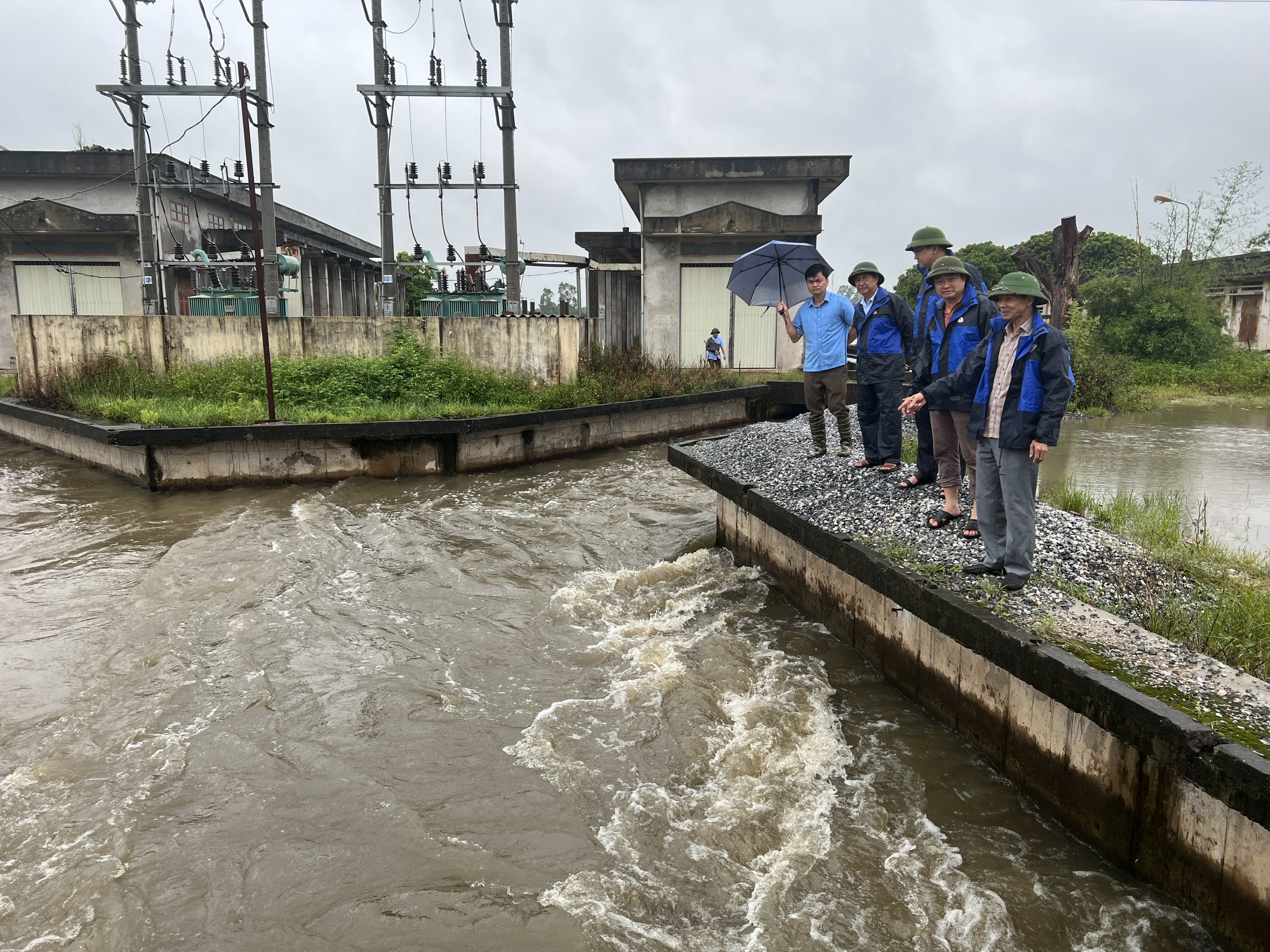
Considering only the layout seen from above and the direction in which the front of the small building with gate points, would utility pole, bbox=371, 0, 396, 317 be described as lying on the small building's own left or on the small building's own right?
on the small building's own right

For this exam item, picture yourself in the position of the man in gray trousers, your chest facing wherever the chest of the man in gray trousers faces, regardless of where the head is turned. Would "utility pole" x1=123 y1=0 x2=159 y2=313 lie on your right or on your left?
on your right

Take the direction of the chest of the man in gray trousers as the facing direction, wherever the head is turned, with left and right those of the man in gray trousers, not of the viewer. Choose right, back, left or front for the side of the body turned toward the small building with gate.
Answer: right

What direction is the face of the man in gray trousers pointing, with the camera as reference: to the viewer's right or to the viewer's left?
to the viewer's left

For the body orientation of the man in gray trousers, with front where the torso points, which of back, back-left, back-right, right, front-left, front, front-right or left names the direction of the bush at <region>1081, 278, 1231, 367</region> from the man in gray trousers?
back-right

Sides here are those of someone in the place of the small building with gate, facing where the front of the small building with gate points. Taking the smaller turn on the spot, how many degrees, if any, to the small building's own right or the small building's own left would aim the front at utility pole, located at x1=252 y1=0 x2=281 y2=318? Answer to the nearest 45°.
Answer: approximately 45° to the small building's own right

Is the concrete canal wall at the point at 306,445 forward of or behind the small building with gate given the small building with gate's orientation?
forward

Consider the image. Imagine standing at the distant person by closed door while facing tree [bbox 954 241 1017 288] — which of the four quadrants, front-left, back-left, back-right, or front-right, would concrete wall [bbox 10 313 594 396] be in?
back-left

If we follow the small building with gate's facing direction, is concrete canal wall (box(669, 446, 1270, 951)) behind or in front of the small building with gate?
in front

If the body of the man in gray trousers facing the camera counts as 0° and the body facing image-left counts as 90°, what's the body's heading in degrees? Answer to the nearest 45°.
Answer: approximately 45°

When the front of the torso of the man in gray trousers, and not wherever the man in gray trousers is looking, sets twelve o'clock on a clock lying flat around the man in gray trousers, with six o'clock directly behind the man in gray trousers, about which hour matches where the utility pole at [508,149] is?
The utility pole is roughly at 3 o'clock from the man in gray trousers.

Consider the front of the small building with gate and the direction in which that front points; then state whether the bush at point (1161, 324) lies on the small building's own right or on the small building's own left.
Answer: on the small building's own left

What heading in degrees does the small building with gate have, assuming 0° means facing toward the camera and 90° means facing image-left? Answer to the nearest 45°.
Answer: approximately 0°

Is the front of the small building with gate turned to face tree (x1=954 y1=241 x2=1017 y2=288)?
no

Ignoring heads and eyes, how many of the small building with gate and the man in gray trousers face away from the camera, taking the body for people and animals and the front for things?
0
